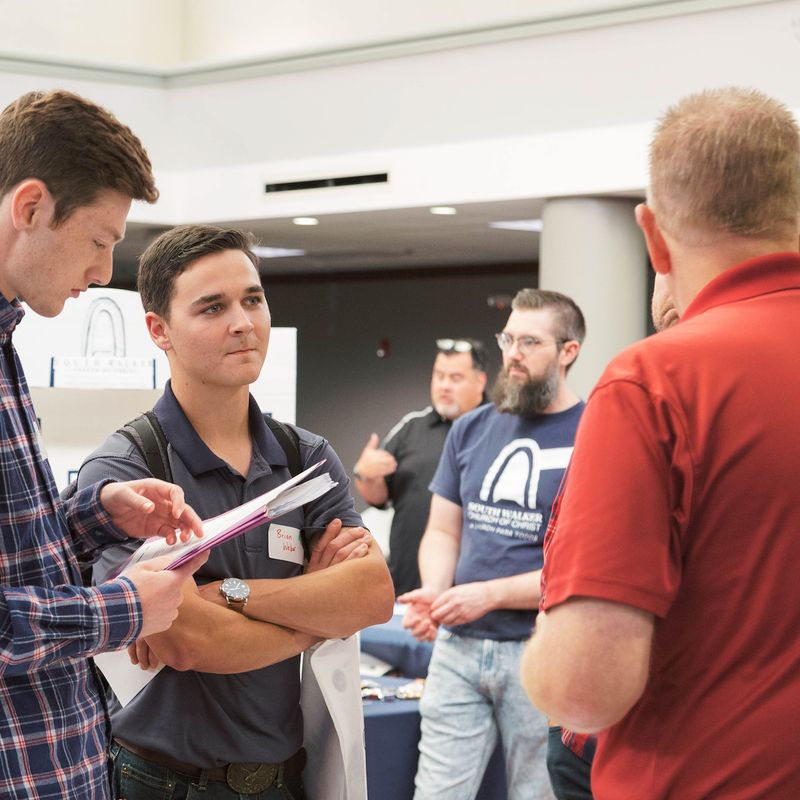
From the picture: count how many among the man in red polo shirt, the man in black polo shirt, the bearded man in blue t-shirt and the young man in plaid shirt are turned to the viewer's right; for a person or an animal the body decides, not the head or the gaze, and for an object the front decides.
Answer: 1

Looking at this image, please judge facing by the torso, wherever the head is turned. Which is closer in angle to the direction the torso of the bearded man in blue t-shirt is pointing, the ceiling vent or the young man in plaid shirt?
the young man in plaid shirt

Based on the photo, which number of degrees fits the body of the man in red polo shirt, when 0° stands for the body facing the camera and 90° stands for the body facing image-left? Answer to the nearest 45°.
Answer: approximately 135°

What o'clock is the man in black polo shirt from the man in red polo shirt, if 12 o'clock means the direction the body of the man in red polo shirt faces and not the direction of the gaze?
The man in black polo shirt is roughly at 1 o'clock from the man in red polo shirt.

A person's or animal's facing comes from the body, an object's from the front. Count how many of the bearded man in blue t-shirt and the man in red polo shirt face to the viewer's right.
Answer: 0

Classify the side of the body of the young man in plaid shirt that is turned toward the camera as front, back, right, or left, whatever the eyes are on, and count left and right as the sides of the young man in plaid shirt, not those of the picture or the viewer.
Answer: right

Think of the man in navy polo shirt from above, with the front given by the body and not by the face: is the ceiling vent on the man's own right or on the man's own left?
on the man's own left

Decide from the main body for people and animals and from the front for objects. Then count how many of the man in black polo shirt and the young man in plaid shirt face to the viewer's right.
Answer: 1

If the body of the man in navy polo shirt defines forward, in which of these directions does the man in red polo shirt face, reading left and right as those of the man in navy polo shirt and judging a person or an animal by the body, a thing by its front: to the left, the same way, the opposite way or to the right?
the opposite way

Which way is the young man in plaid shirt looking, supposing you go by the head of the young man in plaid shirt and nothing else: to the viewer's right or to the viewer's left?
to the viewer's right

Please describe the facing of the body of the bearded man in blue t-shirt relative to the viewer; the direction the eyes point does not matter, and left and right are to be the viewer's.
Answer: facing the viewer and to the left of the viewer

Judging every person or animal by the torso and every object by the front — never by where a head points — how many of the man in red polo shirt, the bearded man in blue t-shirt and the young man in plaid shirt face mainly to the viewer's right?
1

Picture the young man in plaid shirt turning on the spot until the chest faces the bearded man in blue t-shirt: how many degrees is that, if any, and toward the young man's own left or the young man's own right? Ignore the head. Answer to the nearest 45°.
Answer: approximately 45° to the young man's own left

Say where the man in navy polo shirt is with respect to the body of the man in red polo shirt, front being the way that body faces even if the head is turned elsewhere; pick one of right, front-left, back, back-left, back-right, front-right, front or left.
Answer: front
